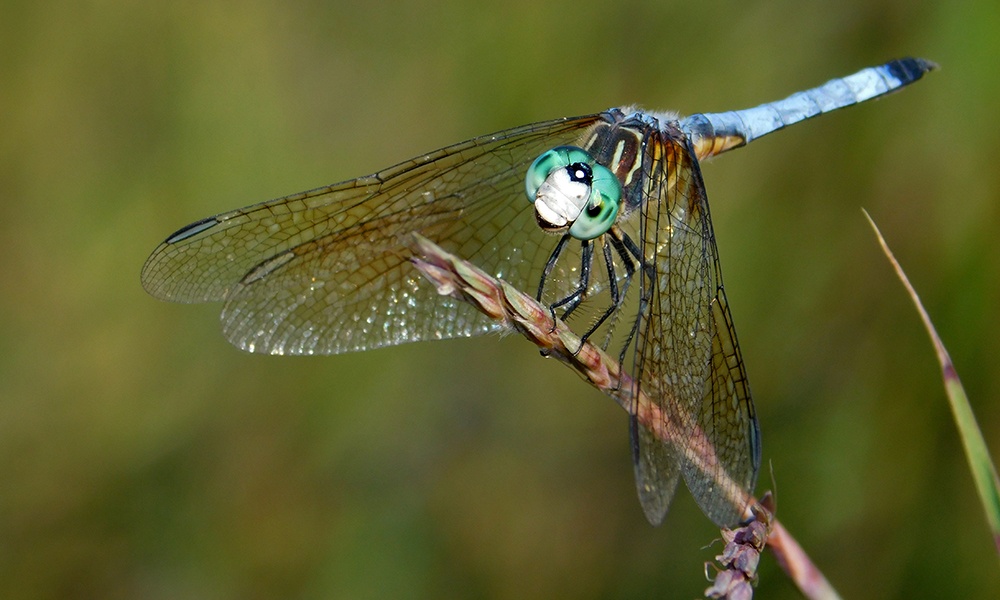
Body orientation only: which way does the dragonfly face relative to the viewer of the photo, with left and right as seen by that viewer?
facing the viewer and to the left of the viewer
